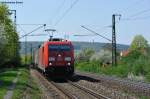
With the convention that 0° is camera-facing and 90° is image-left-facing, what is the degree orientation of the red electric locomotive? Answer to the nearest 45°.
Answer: approximately 0°
